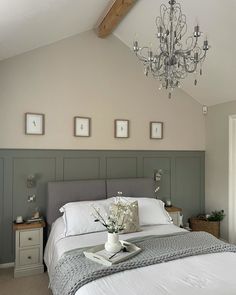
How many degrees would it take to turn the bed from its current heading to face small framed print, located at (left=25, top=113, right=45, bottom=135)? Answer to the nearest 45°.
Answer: approximately 180°

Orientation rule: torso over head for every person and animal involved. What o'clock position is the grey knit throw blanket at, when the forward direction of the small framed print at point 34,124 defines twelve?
The grey knit throw blanket is roughly at 11 o'clock from the small framed print.

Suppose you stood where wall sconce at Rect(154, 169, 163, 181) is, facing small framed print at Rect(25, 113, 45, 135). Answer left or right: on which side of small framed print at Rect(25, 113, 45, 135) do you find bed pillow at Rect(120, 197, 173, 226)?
left

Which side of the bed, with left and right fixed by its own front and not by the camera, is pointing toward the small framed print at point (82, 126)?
back

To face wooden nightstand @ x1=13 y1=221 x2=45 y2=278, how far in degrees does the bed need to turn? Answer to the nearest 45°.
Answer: approximately 180°

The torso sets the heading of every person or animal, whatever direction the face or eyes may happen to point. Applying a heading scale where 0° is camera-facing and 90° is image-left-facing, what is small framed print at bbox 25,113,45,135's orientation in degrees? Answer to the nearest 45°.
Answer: approximately 0°

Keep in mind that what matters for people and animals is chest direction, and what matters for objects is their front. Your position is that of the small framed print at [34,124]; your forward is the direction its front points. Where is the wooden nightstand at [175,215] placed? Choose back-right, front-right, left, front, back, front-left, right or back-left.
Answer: left

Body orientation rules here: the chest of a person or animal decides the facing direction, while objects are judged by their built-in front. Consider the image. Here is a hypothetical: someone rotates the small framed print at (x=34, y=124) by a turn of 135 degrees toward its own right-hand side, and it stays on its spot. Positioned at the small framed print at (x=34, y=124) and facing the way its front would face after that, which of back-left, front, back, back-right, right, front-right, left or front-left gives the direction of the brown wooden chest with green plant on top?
back-right

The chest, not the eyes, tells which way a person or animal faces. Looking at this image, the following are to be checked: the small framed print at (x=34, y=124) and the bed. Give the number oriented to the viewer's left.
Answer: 0

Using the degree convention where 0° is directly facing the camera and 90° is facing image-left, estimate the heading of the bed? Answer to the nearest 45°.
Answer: approximately 315°

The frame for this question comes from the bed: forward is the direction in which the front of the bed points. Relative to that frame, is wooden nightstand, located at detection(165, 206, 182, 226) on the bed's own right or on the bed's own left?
on the bed's own left

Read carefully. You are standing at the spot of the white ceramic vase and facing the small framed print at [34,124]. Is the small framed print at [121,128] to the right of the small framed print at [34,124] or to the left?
right

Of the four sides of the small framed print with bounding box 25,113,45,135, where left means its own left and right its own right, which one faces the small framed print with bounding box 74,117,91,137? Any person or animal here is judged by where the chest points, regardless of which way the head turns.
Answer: left

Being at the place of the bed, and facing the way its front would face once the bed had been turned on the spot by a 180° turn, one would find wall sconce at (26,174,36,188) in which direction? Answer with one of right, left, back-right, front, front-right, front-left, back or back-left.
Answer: front

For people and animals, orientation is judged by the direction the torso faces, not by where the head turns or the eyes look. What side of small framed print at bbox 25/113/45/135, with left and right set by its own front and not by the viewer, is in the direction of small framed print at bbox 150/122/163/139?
left
